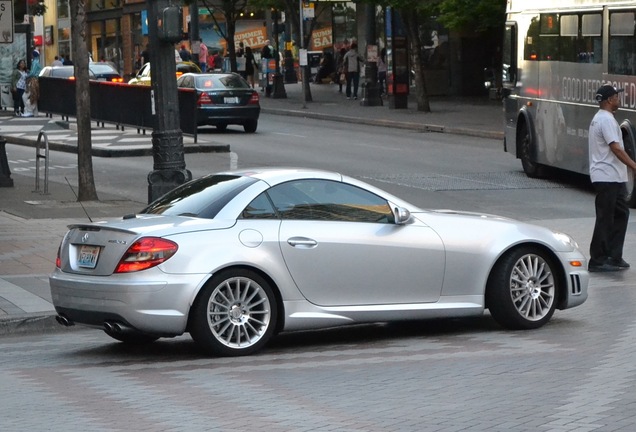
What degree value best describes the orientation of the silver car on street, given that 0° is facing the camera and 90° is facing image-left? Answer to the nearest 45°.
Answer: approximately 225°

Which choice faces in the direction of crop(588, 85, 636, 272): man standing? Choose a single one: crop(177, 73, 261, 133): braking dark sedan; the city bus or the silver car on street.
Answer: the silver car on street

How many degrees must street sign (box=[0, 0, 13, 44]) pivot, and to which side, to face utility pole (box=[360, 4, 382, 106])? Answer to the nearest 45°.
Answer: approximately 135° to its left

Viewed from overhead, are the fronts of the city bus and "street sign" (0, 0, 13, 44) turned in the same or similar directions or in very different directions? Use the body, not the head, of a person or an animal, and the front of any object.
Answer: very different directions

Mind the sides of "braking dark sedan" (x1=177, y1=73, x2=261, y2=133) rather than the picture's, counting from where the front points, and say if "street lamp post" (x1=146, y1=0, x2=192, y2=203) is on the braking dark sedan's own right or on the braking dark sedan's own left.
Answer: on the braking dark sedan's own left

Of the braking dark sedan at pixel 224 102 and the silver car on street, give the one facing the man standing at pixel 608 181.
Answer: the silver car on street

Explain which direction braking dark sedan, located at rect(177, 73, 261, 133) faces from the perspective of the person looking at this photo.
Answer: facing away from the viewer and to the left of the viewer
